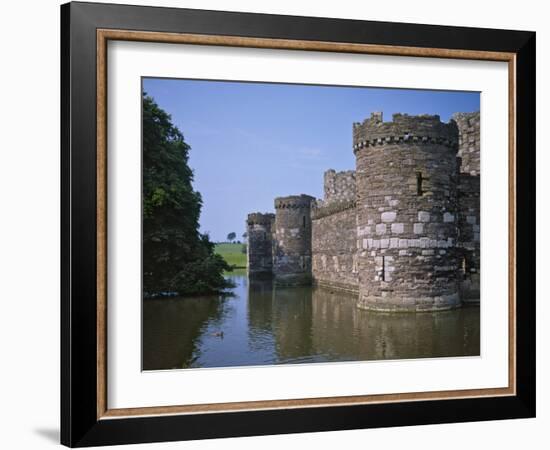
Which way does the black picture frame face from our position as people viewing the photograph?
facing the viewer and to the right of the viewer
